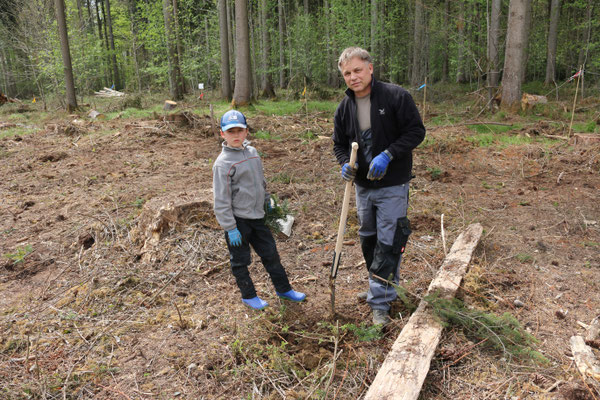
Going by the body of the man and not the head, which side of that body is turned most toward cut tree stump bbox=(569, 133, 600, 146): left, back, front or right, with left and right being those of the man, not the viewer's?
back

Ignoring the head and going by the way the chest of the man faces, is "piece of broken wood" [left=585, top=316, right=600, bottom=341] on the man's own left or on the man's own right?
on the man's own left

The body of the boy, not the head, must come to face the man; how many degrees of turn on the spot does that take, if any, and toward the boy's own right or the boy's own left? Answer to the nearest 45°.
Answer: approximately 45° to the boy's own left

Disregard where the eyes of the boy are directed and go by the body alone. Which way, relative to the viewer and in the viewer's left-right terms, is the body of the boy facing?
facing the viewer and to the right of the viewer

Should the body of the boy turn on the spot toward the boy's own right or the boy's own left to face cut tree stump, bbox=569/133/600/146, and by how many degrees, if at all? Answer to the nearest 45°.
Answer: approximately 90° to the boy's own left

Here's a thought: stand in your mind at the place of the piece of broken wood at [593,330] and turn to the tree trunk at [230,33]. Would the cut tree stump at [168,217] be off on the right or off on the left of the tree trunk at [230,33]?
left

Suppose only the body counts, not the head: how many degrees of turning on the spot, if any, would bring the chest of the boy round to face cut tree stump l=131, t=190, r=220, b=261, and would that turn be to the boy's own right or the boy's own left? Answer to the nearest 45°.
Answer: approximately 180°

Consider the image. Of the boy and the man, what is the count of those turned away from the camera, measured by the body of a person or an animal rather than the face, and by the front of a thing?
0

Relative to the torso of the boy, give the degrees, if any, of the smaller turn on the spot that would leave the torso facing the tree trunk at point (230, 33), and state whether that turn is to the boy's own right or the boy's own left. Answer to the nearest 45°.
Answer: approximately 135° to the boy's own left

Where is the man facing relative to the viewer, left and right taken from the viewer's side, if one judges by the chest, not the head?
facing the viewer and to the left of the viewer
